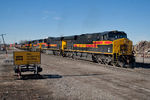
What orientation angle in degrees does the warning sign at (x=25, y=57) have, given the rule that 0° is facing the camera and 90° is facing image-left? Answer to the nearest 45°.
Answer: approximately 0°

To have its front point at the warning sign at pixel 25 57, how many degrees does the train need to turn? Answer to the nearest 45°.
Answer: approximately 90° to its right

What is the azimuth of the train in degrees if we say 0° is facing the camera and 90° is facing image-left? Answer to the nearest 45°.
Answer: approximately 315°

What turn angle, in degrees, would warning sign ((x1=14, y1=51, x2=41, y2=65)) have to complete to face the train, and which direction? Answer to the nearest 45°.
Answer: approximately 135° to its left
